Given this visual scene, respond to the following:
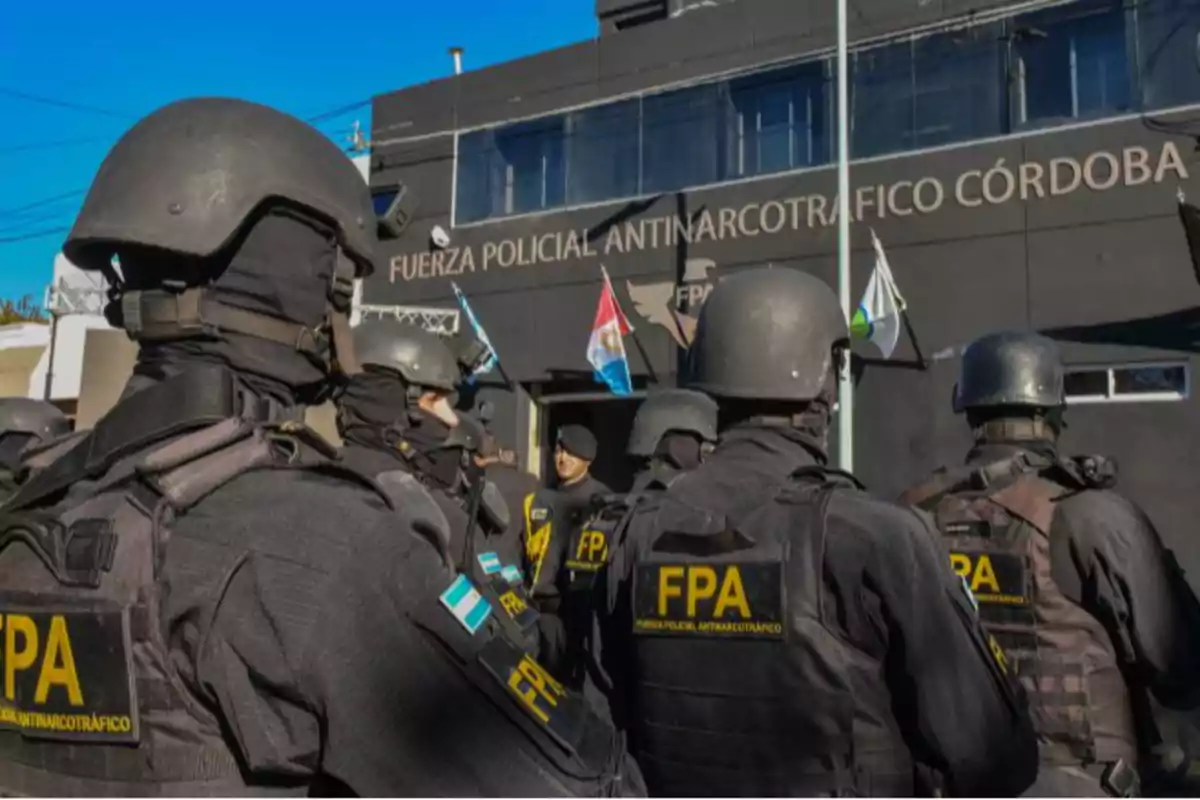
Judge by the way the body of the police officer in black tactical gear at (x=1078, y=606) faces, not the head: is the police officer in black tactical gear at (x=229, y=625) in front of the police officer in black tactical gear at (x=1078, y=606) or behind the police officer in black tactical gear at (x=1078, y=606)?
behind

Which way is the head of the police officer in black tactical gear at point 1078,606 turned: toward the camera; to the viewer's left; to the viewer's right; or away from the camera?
away from the camera

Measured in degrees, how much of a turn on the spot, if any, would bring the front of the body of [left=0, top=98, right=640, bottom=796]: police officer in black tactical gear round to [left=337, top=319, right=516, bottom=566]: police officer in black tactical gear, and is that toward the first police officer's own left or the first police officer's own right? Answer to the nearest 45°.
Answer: approximately 45° to the first police officer's own left

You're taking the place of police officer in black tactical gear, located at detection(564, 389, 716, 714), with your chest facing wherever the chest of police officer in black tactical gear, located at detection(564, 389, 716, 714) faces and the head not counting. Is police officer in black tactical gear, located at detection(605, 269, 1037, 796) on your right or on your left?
on your right

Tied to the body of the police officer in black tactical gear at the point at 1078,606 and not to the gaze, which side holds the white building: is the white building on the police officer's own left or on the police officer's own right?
on the police officer's own left

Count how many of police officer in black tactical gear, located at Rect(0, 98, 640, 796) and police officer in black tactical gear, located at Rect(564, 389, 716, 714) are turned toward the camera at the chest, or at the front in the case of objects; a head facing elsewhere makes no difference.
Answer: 0

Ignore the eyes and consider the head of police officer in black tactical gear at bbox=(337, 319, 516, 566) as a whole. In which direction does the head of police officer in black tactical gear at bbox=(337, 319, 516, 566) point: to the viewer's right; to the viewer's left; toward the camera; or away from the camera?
to the viewer's right

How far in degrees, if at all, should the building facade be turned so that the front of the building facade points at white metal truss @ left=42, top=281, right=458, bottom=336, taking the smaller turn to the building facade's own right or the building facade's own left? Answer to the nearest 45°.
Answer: approximately 45° to the building facade's own right

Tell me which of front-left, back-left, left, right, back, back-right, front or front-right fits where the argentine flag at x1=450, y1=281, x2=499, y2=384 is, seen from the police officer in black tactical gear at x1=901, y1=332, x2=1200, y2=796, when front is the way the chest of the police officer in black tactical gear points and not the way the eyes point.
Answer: left

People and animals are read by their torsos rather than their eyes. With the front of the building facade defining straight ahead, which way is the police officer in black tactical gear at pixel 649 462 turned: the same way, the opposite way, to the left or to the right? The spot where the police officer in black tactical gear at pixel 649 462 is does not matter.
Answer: the opposite way

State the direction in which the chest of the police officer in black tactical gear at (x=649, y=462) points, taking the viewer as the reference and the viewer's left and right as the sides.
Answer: facing away from the viewer and to the right of the viewer

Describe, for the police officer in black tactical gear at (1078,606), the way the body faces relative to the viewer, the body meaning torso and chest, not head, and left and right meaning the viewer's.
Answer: facing away from the viewer and to the right of the viewer

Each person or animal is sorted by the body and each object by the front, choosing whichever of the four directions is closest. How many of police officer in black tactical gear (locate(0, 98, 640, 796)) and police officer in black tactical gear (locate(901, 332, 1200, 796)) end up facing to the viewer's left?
0

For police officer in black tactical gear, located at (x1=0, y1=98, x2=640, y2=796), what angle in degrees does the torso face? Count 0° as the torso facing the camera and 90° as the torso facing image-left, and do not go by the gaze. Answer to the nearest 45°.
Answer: approximately 225°
